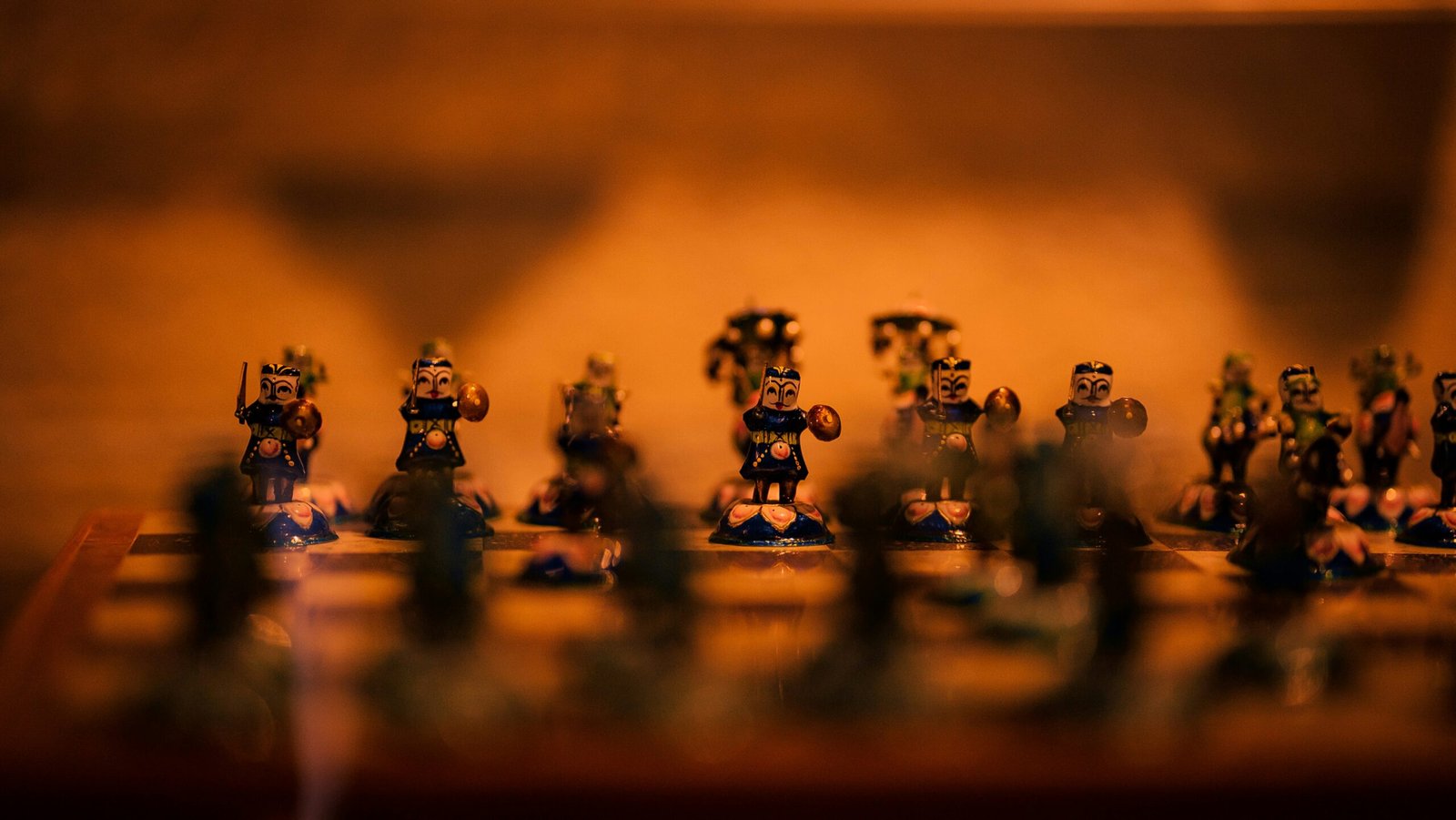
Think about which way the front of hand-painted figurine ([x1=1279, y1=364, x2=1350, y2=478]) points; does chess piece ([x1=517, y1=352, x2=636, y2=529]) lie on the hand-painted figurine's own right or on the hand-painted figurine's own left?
on the hand-painted figurine's own right

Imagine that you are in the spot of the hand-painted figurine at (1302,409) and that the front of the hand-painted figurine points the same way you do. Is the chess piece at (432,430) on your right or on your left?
on your right

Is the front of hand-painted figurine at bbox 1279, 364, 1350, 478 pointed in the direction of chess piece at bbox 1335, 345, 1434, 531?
no

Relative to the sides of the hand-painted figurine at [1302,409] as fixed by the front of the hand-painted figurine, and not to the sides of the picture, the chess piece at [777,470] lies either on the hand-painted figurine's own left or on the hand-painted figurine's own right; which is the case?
on the hand-painted figurine's own right

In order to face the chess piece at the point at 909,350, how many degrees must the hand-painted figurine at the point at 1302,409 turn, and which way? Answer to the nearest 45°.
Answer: approximately 90° to its right

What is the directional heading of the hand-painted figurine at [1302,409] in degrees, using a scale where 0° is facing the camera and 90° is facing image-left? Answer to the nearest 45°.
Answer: approximately 0°

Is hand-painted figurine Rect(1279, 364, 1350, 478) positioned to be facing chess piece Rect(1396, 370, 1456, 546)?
no

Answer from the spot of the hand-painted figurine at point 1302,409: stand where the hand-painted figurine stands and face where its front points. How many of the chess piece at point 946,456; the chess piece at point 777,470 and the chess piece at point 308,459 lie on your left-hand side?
0
